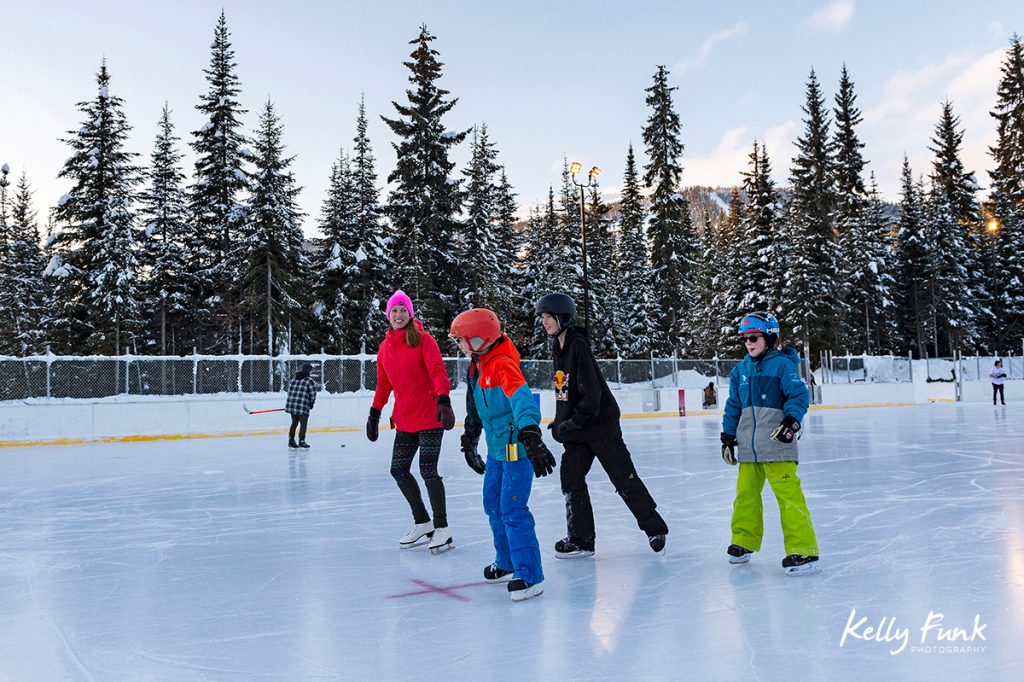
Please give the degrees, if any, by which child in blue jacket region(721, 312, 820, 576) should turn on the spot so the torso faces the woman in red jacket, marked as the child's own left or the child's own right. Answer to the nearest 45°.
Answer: approximately 45° to the child's own right

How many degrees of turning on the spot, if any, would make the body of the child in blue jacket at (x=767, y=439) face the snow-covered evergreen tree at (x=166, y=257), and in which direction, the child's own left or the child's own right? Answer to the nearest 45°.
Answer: approximately 90° to the child's own right

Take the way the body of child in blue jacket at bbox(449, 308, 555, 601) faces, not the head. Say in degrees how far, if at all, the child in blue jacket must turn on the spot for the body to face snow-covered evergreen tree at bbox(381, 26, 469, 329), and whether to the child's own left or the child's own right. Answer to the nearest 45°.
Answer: approximately 135° to the child's own right

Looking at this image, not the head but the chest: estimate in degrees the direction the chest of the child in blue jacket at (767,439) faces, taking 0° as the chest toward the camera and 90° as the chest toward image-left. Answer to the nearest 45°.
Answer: approximately 45°

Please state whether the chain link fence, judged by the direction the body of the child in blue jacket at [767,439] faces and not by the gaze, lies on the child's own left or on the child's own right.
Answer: on the child's own right

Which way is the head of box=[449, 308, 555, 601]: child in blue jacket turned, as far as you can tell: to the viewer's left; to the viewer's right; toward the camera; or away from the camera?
to the viewer's left

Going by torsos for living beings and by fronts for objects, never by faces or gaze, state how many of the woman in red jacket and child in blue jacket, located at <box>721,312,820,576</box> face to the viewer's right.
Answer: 0

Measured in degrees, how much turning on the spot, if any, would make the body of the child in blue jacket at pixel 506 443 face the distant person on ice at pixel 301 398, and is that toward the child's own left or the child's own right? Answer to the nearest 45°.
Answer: approximately 135° to the child's own right

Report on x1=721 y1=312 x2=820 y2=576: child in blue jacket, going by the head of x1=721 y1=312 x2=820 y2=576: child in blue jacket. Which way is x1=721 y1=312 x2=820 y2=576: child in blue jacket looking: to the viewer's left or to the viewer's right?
to the viewer's left

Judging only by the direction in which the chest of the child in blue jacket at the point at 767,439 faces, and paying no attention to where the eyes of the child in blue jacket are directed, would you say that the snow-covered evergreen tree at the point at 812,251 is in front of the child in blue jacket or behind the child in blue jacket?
behind

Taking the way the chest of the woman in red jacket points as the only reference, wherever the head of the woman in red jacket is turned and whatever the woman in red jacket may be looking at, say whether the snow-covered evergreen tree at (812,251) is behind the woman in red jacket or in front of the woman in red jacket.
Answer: behind

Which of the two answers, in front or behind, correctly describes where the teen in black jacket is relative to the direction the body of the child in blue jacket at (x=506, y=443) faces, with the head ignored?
behind

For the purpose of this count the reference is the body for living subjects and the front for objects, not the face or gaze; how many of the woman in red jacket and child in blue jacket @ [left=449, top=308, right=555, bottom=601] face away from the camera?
0
